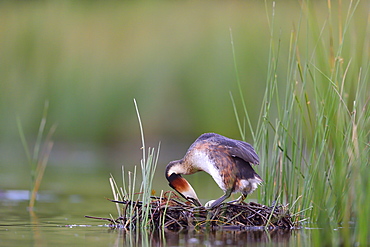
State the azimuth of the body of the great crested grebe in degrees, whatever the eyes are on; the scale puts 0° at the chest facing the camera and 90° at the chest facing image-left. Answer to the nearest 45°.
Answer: approximately 90°
